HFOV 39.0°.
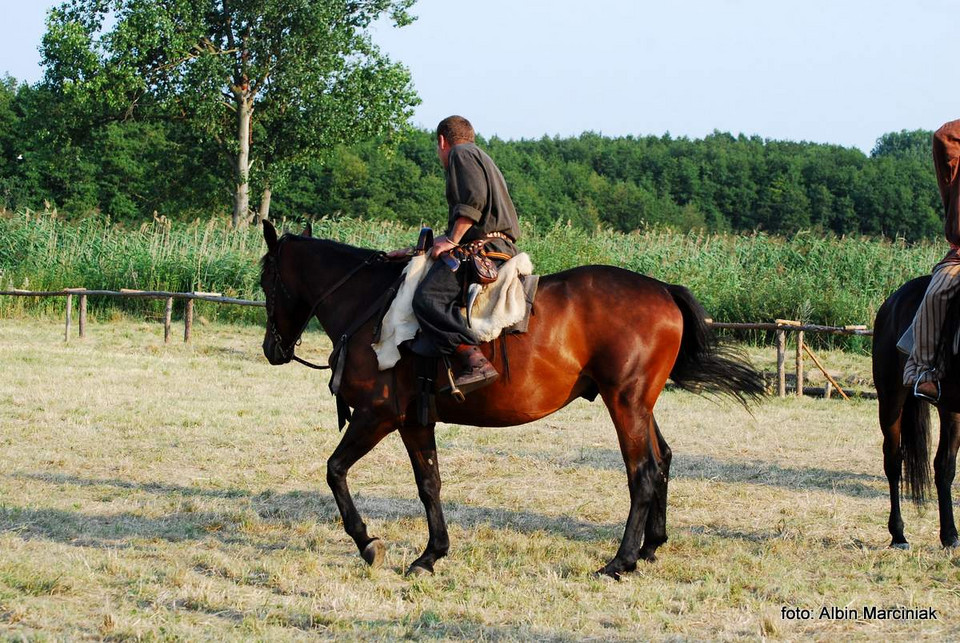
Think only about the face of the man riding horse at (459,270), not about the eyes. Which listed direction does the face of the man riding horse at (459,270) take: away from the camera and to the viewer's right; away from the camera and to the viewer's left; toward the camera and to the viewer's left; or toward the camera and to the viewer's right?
away from the camera and to the viewer's left

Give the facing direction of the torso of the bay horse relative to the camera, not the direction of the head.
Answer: to the viewer's left

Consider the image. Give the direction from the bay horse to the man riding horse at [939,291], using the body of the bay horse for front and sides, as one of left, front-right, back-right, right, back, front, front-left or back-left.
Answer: back

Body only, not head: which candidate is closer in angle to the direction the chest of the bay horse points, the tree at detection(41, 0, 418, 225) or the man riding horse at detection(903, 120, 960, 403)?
the tree

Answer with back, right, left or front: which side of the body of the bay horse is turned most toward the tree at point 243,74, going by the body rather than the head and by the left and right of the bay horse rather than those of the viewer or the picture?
right
